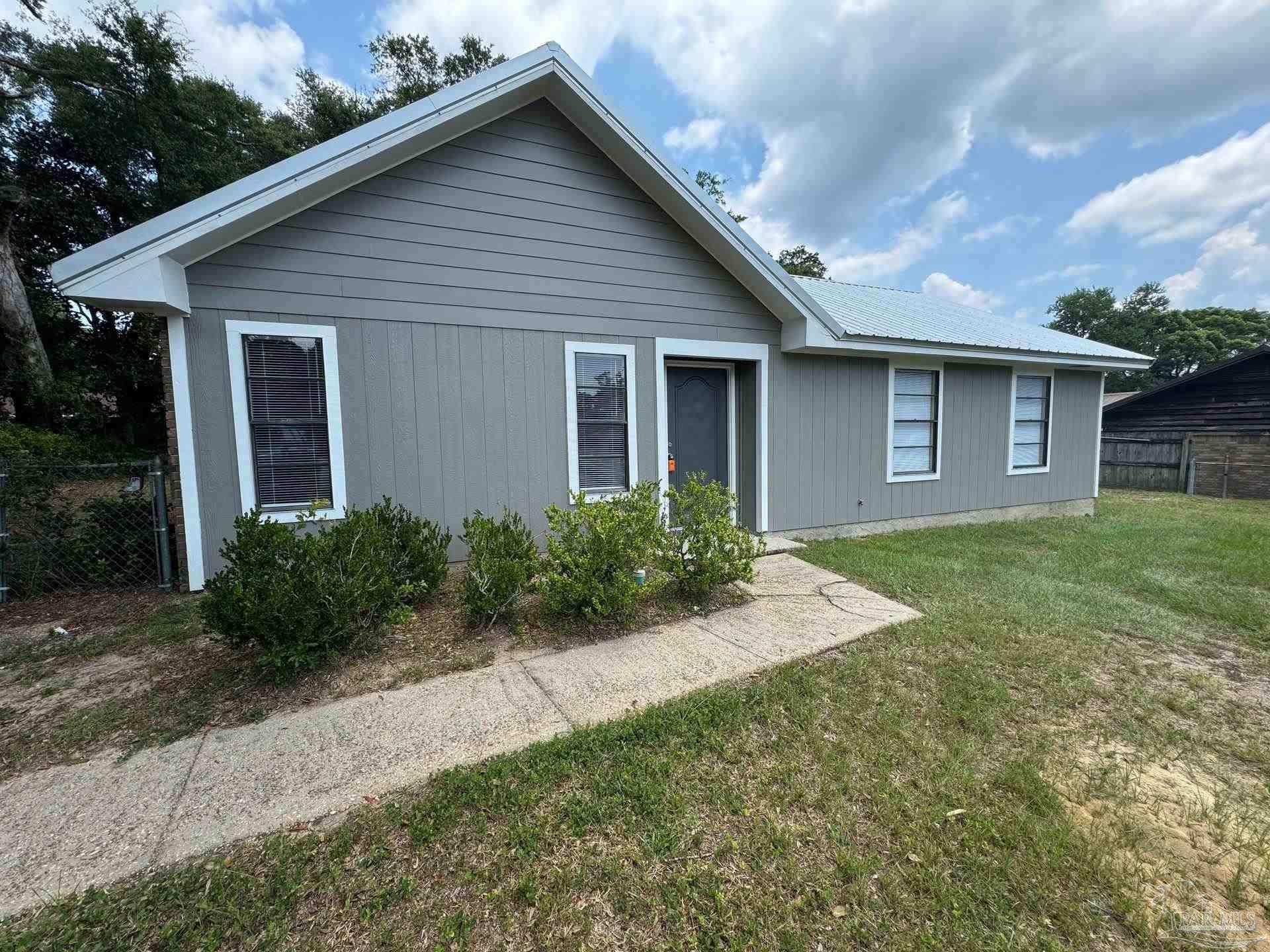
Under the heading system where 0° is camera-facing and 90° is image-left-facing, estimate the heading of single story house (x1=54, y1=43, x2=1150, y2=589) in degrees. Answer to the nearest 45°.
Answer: approximately 315°

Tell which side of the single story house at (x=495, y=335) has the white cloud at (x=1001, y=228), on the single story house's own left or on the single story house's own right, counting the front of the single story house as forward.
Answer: on the single story house's own left

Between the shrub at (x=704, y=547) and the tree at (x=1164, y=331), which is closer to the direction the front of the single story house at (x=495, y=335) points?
the shrub

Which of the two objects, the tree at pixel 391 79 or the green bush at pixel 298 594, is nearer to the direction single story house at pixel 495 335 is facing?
the green bush

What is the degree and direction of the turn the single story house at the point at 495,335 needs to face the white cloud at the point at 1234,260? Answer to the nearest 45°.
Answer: approximately 90° to its left

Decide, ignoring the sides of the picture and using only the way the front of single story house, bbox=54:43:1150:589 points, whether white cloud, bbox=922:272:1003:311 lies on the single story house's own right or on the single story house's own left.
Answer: on the single story house's own left

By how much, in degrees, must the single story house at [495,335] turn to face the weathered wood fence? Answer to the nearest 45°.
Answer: approximately 90° to its left
